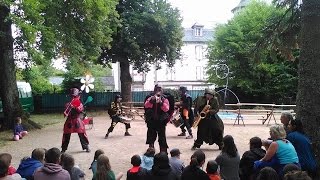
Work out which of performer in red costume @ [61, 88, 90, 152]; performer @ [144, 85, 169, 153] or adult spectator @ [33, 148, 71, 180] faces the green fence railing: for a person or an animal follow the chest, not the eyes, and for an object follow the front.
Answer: the adult spectator

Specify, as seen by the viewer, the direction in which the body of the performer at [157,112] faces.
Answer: toward the camera

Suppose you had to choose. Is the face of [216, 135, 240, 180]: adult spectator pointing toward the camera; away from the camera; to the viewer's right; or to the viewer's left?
away from the camera

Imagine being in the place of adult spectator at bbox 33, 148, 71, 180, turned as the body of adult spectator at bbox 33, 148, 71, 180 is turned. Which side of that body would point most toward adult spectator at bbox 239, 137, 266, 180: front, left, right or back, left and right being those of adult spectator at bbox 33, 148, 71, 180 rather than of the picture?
right

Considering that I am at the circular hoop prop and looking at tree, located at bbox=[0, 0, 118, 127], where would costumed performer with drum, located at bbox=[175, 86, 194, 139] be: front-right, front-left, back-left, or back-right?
front-left

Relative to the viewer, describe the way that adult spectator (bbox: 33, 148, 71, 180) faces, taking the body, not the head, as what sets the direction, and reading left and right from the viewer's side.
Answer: facing away from the viewer

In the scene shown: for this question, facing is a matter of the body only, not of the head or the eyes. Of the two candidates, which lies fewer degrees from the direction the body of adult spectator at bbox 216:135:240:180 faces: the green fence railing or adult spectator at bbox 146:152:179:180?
the green fence railing

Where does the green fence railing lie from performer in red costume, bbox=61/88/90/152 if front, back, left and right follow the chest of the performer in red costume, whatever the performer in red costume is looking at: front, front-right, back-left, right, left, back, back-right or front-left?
back

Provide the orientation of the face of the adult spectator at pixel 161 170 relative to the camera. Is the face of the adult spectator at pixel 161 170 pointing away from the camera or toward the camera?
away from the camera

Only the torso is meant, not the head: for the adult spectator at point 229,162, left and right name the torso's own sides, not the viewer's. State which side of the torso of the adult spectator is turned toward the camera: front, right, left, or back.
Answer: back

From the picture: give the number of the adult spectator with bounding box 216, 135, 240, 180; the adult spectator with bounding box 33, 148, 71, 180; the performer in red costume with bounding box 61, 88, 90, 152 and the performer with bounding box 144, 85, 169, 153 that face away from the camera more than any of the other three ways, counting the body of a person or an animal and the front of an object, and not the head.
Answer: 2

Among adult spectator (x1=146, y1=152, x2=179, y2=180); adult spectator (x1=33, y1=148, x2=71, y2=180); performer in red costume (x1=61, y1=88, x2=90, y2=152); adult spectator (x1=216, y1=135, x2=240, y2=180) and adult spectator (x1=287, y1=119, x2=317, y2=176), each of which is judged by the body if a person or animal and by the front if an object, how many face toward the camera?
1

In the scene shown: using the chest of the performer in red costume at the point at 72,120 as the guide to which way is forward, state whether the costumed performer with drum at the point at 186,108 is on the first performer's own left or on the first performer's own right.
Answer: on the first performer's own left

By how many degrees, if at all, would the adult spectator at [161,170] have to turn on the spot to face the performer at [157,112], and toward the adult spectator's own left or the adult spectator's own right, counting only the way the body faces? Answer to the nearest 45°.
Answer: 0° — they already face them

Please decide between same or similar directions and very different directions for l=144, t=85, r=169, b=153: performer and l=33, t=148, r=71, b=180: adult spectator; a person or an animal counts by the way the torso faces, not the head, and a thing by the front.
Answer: very different directions

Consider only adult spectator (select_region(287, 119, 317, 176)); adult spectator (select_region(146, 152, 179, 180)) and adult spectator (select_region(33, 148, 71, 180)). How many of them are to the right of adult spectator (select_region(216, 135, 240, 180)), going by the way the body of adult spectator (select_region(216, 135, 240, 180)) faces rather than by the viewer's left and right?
1
